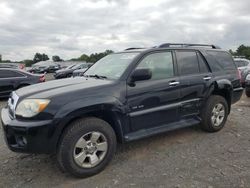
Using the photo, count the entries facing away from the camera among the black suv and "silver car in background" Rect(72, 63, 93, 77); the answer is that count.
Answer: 0

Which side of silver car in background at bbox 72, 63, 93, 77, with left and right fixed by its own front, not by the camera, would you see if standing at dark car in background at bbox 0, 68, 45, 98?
front

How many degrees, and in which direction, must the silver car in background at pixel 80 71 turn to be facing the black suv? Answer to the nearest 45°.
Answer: approximately 45° to its left

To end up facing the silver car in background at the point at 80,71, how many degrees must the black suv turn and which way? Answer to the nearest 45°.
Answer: approximately 135° to its right

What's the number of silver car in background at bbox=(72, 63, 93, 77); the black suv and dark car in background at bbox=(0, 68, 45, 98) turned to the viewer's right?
0

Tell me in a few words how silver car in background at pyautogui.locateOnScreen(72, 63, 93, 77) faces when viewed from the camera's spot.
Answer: facing the viewer and to the left of the viewer

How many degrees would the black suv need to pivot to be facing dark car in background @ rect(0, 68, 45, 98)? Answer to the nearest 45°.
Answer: approximately 90° to its right

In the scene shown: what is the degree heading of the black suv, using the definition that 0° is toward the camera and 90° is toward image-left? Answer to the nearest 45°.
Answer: approximately 45°

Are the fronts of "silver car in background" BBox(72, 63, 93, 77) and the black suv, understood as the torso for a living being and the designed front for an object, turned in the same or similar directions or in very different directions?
same or similar directions

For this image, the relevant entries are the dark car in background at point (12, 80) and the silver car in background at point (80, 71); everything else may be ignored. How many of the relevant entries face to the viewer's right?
0

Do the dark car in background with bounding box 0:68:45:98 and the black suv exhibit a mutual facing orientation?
no

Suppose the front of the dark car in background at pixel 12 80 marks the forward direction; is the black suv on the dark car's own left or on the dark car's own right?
on the dark car's own left

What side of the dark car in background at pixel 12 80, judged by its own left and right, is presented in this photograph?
left
